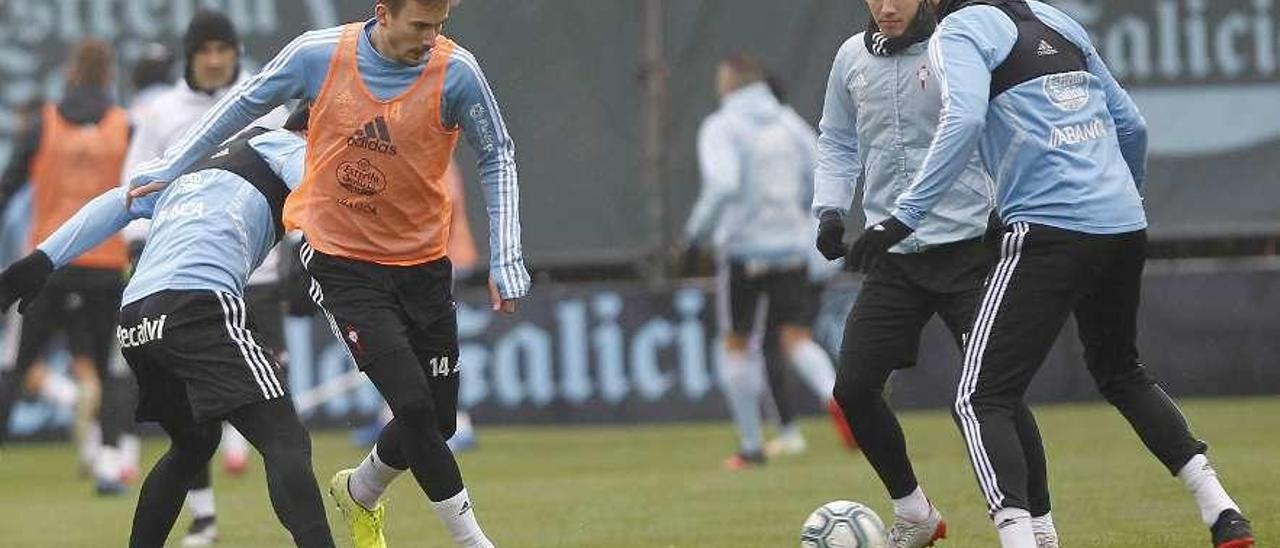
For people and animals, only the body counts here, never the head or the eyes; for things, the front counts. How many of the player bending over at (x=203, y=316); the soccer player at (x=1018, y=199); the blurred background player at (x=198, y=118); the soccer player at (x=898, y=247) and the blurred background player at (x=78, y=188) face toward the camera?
2

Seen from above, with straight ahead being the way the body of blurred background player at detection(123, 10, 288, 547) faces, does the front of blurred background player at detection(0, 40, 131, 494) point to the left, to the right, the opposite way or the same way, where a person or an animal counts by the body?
the opposite way

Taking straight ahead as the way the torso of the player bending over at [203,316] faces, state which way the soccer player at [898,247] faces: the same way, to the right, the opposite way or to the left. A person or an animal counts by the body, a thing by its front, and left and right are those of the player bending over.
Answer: the opposite way

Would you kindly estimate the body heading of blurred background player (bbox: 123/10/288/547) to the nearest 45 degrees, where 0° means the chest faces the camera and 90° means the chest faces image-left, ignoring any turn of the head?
approximately 0°

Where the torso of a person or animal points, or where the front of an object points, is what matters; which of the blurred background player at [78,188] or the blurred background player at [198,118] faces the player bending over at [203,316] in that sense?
the blurred background player at [198,118]

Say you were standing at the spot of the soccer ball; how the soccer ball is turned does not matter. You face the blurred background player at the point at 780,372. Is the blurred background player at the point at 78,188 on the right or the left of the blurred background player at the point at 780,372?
left

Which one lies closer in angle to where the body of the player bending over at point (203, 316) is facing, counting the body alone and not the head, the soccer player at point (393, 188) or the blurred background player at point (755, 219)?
the blurred background player
